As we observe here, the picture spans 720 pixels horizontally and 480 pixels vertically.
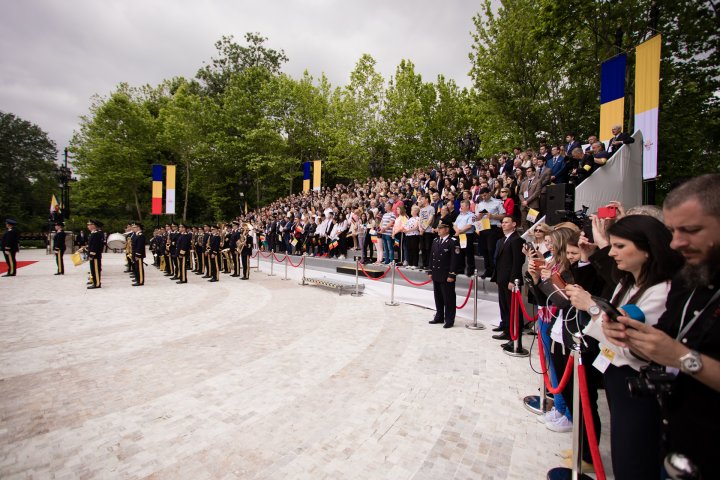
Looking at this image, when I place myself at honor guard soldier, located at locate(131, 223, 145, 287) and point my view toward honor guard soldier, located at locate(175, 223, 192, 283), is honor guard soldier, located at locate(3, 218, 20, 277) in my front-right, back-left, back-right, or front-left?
back-left

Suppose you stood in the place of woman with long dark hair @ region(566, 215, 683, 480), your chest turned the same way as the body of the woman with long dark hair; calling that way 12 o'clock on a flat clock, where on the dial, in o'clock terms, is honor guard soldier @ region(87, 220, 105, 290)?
The honor guard soldier is roughly at 12 o'clock from the woman with long dark hair.

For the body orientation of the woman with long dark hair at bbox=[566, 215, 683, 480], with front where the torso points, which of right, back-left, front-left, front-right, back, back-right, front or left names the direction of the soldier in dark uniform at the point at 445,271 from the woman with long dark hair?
front-right

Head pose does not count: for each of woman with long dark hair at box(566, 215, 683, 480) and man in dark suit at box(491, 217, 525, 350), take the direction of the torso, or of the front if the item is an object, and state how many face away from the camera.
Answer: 0

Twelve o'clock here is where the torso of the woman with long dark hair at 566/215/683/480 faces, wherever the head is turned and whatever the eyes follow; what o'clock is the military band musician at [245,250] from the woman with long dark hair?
The military band musician is roughly at 1 o'clock from the woman with long dark hair.

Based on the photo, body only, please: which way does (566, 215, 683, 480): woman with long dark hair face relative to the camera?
to the viewer's left

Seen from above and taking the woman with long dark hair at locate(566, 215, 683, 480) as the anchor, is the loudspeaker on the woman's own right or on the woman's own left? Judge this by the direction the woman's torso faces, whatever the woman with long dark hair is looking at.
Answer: on the woman's own right

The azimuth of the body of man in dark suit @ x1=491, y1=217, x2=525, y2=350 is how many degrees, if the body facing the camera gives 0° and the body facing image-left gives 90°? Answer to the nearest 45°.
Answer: approximately 45°
